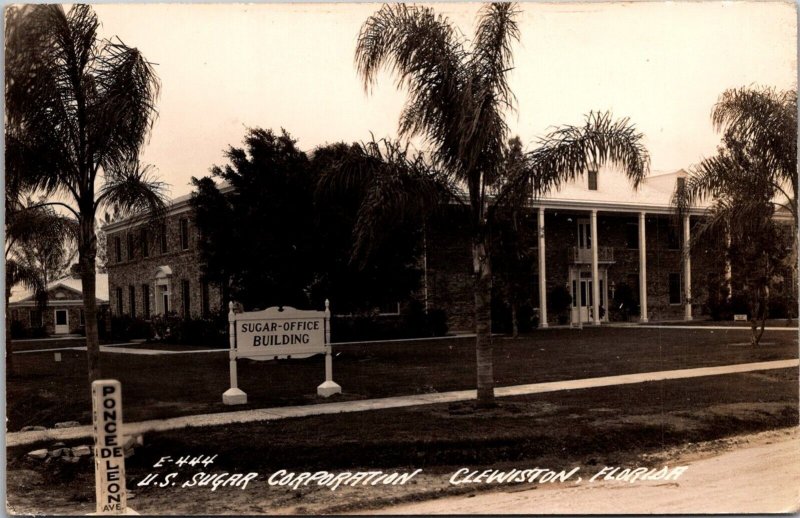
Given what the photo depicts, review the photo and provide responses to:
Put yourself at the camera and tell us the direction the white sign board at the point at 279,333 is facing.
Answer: facing the viewer

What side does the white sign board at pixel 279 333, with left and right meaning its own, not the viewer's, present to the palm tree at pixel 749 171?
left

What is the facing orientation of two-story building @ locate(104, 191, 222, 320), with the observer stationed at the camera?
facing the viewer and to the left of the viewer

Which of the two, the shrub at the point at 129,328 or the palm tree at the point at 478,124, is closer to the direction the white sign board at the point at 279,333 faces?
the palm tree

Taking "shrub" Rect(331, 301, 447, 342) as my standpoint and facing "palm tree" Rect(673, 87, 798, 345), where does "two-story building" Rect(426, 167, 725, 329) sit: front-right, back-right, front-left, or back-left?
front-left

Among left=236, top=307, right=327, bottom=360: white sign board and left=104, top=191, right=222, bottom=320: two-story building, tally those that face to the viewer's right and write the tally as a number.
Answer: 0
